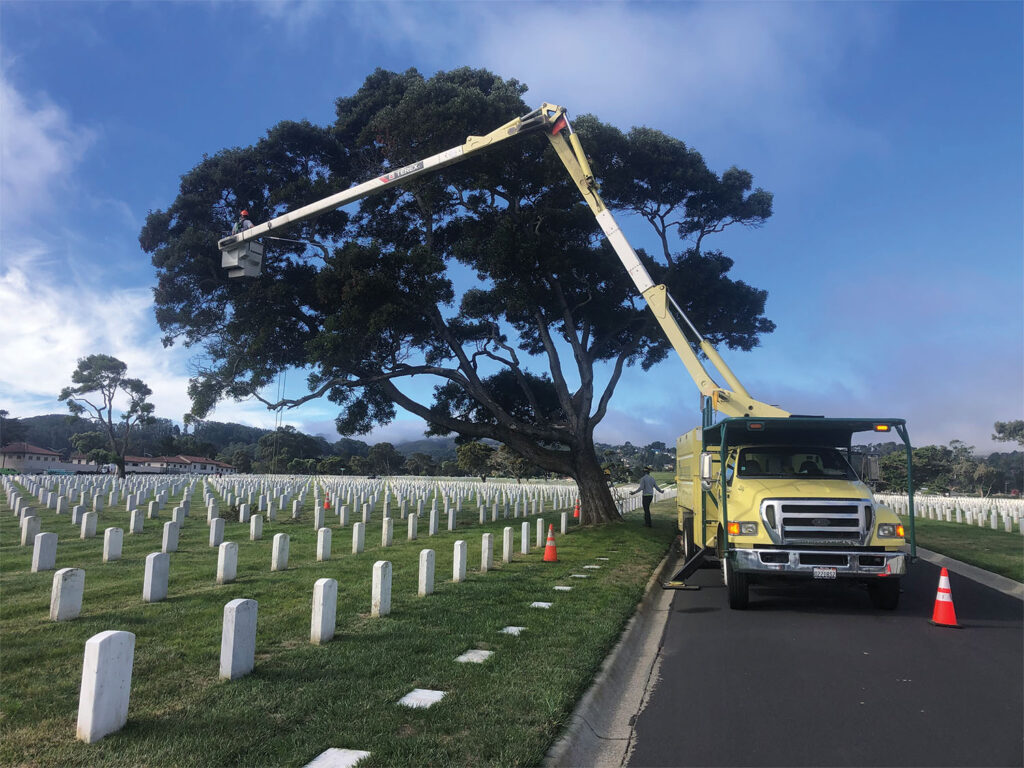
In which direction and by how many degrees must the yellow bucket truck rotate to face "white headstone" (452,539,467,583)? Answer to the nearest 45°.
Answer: approximately 90° to its right

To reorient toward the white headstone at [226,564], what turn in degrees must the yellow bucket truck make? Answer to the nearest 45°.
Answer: approximately 90° to its right

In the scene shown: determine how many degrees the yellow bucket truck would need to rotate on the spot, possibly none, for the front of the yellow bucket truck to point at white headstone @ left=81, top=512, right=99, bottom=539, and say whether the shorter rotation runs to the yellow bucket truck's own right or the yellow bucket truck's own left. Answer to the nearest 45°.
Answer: approximately 90° to the yellow bucket truck's own right

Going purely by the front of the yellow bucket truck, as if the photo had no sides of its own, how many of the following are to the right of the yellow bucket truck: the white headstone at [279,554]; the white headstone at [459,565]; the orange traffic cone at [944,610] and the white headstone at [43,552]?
3

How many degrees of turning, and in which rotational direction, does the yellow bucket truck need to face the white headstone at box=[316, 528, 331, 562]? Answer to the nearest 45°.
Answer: approximately 90° to its right

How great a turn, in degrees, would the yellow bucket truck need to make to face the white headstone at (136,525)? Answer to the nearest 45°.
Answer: approximately 135° to its right

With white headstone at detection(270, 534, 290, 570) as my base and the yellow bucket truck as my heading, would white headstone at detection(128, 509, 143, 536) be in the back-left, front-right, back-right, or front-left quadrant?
back-left

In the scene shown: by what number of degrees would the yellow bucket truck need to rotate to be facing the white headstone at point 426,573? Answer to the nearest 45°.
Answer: approximately 90° to its right

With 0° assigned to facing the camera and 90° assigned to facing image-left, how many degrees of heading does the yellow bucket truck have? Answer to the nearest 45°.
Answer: approximately 0°

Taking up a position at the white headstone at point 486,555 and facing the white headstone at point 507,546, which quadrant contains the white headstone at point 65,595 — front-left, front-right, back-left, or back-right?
back-left

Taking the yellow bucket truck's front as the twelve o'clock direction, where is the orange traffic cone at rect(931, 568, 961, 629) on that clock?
The orange traffic cone is roughly at 10 o'clock from the yellow bucket truck.
